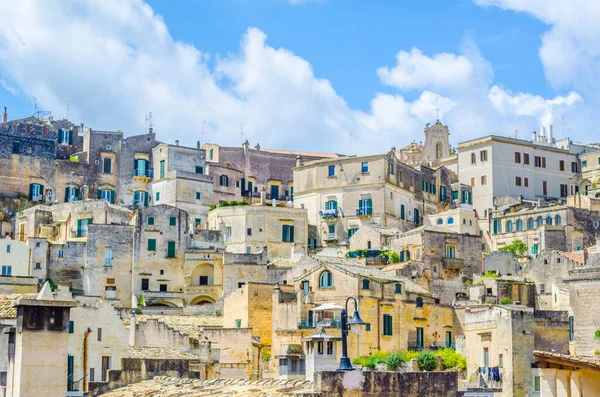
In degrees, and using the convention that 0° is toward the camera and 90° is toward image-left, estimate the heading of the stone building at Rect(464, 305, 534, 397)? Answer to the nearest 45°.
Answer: approximately 45°
